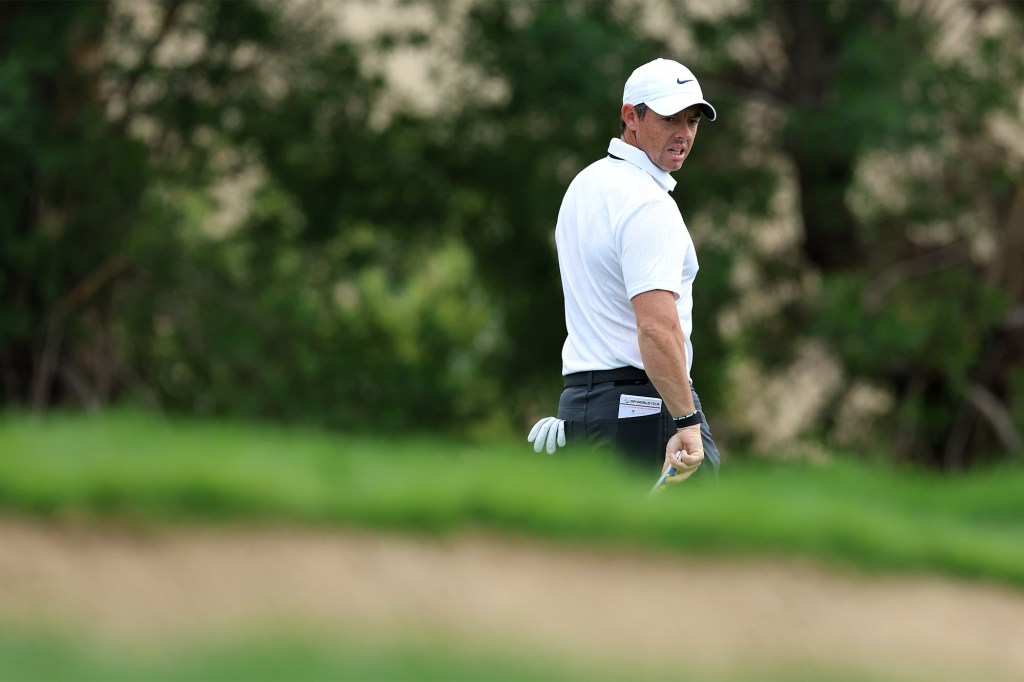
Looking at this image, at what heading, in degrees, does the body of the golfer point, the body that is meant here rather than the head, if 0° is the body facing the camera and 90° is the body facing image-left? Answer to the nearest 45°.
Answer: approximately 225°

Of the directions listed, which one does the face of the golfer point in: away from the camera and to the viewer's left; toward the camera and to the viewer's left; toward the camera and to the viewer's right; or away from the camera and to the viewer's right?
toward the camera and to the viewer's right
